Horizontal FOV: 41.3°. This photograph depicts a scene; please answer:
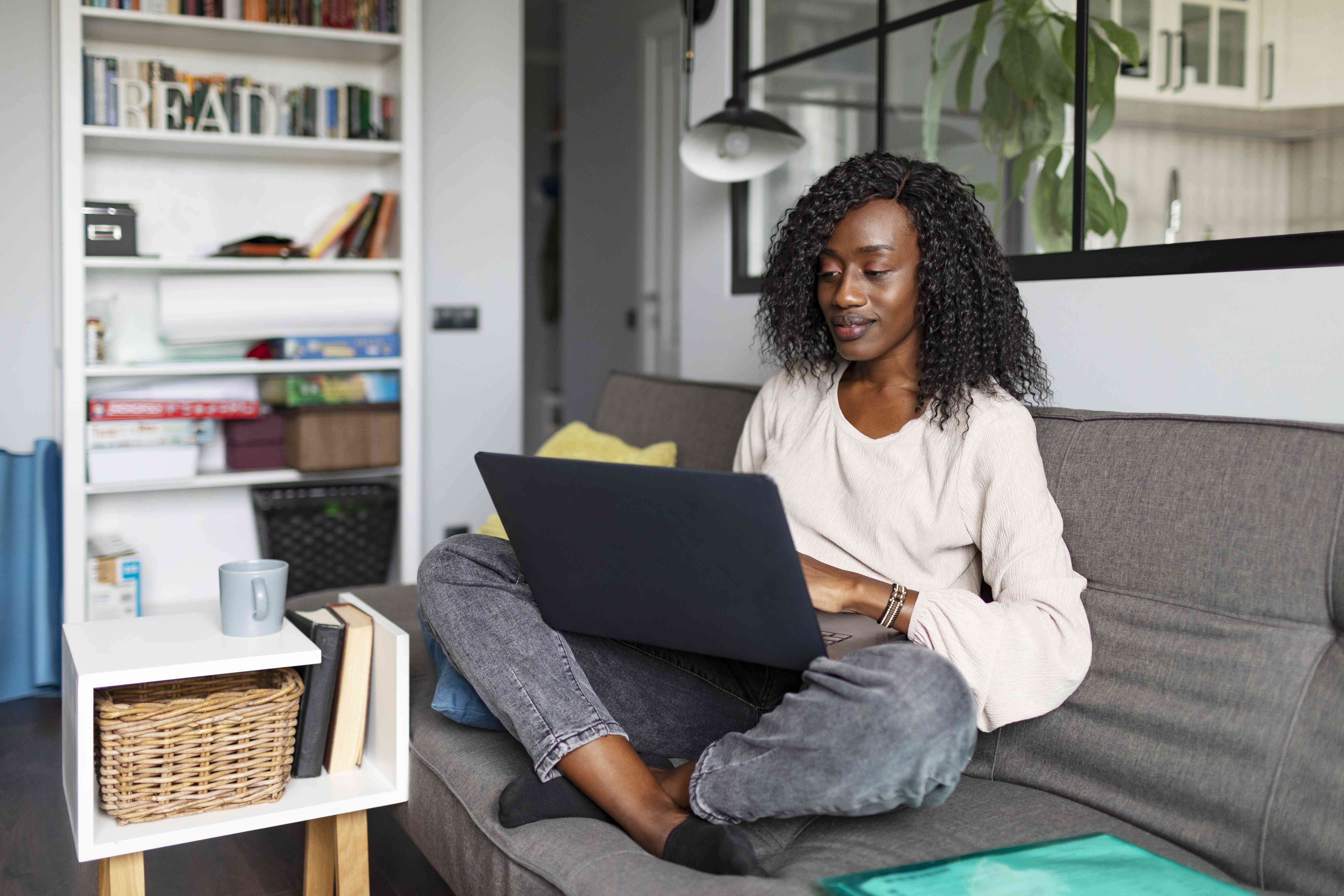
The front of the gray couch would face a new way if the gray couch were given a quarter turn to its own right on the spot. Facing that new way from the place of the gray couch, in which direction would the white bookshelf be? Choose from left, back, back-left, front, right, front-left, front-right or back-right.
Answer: front

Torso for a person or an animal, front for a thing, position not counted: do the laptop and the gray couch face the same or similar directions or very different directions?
very different directions

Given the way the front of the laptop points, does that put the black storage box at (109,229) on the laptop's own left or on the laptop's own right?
on the laptop's own left

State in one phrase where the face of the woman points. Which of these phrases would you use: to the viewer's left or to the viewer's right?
to the viewer's left

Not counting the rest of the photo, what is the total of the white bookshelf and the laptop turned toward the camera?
1

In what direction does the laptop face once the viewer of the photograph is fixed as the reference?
facing away from the viewer and to the right of the viewer

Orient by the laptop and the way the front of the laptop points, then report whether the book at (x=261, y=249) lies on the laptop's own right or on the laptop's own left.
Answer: on the laptop's own left

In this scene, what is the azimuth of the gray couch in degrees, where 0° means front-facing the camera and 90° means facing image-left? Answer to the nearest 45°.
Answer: approximately 45°

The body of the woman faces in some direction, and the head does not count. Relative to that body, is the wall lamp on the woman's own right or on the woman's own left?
on the woman's own right

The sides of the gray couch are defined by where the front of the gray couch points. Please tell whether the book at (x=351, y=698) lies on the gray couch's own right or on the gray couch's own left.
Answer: on the gray couch's own right
